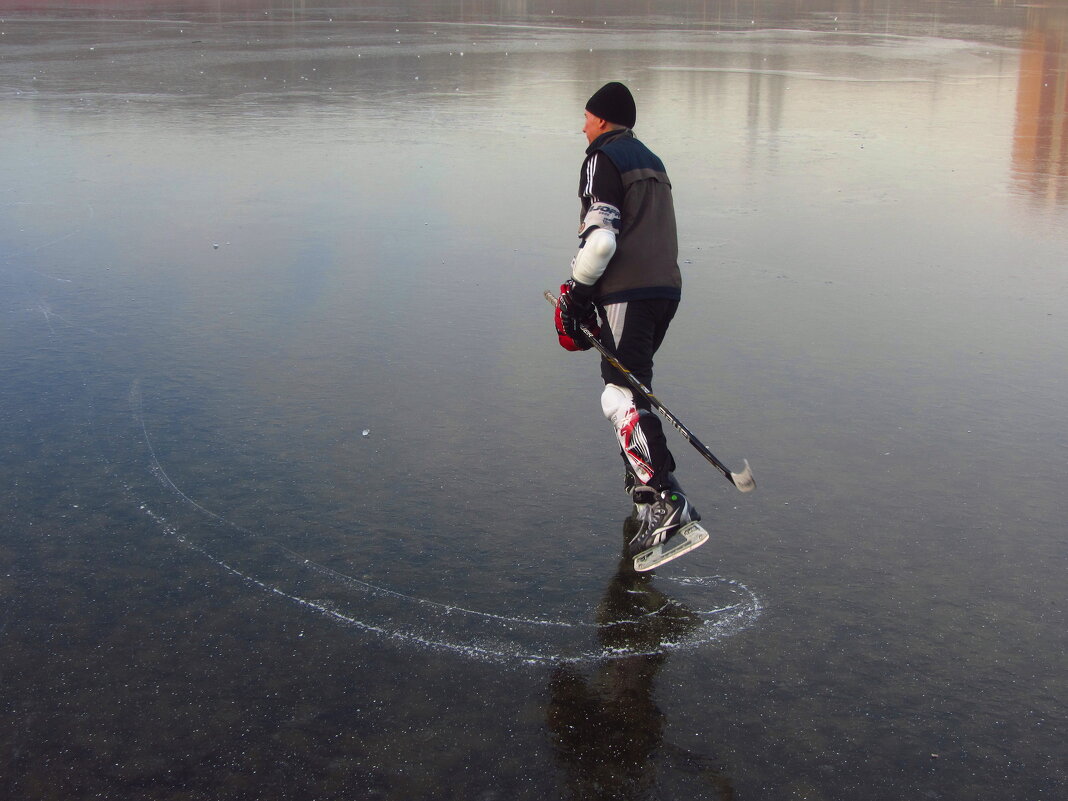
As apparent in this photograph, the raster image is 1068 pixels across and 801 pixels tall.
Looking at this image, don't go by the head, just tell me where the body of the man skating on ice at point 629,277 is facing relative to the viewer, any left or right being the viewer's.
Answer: facing away from the viewer and to the left of the viewer
